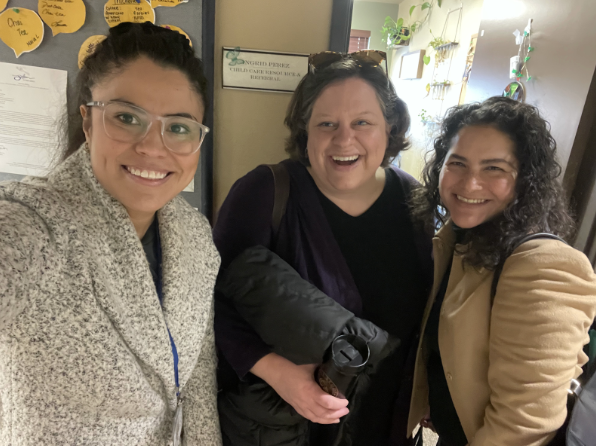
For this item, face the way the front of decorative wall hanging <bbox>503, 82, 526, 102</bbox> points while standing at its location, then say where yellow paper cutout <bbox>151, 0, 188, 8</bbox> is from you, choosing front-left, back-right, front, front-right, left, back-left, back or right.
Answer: front

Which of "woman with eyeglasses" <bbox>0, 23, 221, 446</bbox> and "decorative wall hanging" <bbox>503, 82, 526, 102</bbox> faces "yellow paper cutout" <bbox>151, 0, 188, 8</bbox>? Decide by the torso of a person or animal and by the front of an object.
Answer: the decorative wall hanging

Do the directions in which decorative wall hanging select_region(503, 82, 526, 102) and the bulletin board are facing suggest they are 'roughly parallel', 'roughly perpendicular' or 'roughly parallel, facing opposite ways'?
roughly perpendicular

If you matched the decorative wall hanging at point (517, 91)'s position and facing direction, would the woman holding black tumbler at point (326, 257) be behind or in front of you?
in front

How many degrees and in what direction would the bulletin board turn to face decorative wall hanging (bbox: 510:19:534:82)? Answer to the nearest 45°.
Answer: approximately 90° to its left

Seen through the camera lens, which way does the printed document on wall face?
facing the viewer

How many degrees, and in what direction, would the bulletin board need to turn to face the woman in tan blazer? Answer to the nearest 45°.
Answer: approximately 45° to its left

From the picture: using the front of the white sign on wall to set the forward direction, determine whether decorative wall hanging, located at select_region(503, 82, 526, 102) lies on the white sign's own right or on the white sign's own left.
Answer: on the white sign's own left

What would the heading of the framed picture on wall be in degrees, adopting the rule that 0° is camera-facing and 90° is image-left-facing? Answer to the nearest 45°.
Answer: approximately 45°

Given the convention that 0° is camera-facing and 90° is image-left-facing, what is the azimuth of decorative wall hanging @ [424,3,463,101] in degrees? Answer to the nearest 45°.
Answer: approximately 45°

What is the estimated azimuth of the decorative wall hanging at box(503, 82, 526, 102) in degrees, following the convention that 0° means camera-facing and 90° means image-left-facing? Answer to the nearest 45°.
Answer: approximately 45°
